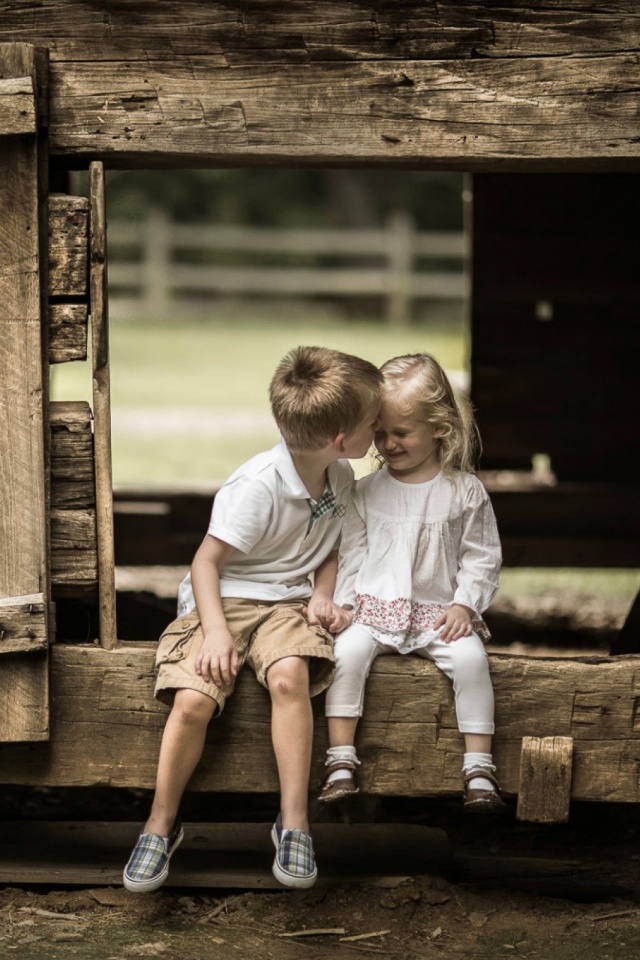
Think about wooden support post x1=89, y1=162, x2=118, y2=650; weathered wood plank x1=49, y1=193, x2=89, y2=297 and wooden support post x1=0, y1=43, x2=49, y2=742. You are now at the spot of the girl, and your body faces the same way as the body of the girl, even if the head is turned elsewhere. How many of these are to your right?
3

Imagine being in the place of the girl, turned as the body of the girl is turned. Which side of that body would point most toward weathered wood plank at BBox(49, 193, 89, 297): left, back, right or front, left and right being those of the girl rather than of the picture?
right

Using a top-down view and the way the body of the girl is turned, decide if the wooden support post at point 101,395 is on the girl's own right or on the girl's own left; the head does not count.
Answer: on the girl's own right

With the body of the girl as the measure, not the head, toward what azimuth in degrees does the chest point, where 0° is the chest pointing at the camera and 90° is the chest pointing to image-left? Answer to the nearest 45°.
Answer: approximately 0°

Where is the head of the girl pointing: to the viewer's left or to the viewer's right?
to the viewer's left

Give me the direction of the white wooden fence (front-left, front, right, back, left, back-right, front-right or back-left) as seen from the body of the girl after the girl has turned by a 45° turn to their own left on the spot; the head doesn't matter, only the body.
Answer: back-left

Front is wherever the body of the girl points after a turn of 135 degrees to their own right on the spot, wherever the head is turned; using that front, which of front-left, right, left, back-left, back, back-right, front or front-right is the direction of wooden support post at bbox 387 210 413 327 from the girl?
front-right

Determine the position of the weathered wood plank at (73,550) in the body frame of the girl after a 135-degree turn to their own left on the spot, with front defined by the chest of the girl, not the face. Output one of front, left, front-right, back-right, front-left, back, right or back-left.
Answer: back-left

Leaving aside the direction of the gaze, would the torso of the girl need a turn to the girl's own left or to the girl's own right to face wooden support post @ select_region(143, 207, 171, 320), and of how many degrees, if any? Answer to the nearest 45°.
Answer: approximately 180°

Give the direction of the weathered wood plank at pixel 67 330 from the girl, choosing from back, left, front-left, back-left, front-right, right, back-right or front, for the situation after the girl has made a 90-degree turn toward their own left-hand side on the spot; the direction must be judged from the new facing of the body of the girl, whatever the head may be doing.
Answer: back
